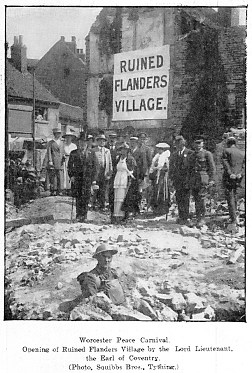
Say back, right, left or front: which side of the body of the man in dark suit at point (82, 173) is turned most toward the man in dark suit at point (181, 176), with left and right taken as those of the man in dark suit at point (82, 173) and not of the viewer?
left

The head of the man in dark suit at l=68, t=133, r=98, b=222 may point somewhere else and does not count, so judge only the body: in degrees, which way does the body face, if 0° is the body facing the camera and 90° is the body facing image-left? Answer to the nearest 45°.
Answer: approximately 0°

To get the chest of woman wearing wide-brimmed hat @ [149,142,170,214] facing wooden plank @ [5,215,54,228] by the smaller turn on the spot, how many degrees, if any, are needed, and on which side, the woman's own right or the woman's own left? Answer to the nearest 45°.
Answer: approximately 45° to the woman's own right

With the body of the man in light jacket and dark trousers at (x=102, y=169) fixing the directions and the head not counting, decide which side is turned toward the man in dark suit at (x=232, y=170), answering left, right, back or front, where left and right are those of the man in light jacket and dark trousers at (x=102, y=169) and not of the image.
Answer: left

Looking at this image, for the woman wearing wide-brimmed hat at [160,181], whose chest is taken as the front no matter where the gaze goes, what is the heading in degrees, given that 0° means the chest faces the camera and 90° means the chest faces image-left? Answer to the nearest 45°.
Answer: approximately 45°
